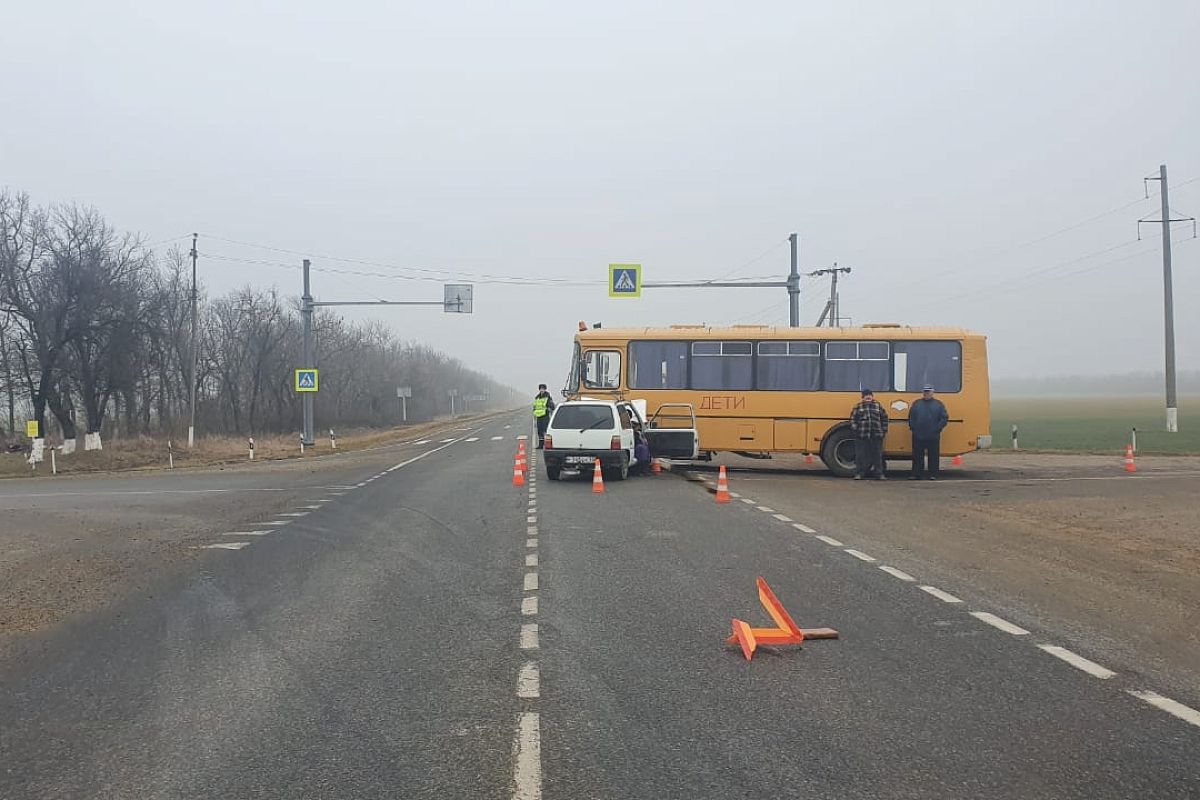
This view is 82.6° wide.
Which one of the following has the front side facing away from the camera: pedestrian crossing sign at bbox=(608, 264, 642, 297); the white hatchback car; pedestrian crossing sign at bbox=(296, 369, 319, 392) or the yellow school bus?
the white hatchback car

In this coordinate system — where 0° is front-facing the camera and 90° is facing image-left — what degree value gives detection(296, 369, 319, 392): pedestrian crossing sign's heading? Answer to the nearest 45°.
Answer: approximately 0°

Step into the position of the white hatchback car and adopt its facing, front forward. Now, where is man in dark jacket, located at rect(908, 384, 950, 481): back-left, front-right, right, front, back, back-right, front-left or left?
right

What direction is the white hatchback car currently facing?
away from the camera

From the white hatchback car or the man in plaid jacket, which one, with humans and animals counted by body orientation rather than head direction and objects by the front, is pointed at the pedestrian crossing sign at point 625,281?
the white hatchback car

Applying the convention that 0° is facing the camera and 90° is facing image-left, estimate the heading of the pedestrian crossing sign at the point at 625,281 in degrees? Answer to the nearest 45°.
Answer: approximately 0°

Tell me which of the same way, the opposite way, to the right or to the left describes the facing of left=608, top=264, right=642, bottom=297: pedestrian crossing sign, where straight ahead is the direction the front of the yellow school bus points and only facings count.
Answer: to the left

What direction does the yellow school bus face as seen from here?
to the viewer's left

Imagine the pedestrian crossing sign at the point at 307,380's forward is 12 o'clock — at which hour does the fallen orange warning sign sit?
The fallen orange warning sign is roughly at 12 o'clock from the pedestrian crossing sign.

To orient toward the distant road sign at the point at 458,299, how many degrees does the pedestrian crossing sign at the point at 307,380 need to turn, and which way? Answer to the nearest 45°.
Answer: approximately 45° to its left
